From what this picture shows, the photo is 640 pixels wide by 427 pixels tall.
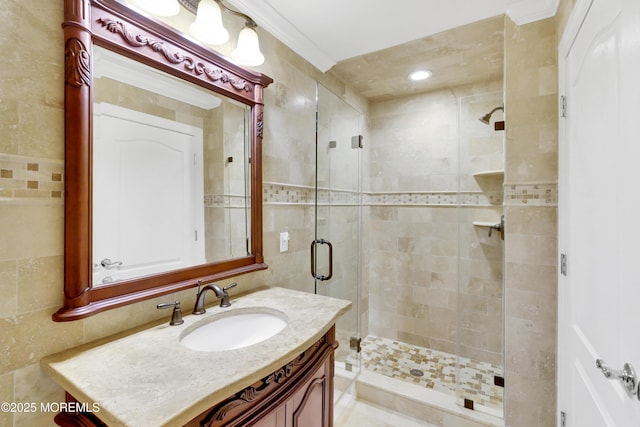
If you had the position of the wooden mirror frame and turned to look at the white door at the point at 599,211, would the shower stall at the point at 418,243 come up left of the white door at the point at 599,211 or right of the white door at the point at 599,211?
left

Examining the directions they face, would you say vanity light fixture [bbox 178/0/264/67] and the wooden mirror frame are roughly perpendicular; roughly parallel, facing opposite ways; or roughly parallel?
roughly parallel

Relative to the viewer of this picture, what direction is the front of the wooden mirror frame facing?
facing the viewer and to the right of the viewer

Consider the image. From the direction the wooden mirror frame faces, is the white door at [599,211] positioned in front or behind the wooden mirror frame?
in front

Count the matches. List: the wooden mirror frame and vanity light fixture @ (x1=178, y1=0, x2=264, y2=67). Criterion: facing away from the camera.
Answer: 0

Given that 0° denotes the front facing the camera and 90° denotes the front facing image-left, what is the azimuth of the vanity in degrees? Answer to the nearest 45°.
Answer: approximately 315°

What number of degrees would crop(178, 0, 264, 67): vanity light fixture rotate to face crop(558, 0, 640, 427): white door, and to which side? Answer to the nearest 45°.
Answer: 0° — it already faces it

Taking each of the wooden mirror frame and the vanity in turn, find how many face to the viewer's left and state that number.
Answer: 0

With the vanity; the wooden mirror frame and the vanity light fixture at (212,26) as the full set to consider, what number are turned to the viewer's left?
0

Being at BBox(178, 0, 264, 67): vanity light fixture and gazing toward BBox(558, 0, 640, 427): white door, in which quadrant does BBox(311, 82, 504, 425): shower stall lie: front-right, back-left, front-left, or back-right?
front-left

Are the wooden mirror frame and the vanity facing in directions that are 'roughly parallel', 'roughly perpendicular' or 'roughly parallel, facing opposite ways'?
roughly parallel

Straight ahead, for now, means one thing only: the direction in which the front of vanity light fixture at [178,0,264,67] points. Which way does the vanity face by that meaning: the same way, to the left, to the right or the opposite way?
the same way
